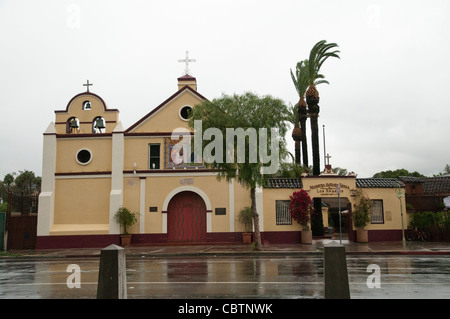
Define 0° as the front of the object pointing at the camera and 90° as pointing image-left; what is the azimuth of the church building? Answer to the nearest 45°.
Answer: approximately 0°

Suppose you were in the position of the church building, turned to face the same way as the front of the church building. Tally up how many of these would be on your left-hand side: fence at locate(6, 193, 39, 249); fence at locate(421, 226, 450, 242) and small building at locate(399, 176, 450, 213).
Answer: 2

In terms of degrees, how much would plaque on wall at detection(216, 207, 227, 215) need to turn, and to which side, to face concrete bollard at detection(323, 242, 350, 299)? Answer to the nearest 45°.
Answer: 0° — it already faces it

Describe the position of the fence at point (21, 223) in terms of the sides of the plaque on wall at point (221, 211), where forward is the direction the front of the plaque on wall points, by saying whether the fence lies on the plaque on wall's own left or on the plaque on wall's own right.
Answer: on the plaque on wall's own right

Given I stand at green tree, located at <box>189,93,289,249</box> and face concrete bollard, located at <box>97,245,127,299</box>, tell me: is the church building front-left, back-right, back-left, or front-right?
back-right

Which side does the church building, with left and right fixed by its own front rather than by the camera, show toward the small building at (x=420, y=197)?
left

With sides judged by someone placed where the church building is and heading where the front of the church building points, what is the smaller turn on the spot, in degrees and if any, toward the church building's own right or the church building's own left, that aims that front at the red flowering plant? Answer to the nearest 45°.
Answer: approximately 90° to the church building's own left

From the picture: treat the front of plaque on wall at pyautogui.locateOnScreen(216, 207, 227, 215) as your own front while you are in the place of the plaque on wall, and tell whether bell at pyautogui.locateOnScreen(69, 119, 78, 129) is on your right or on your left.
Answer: on your right
